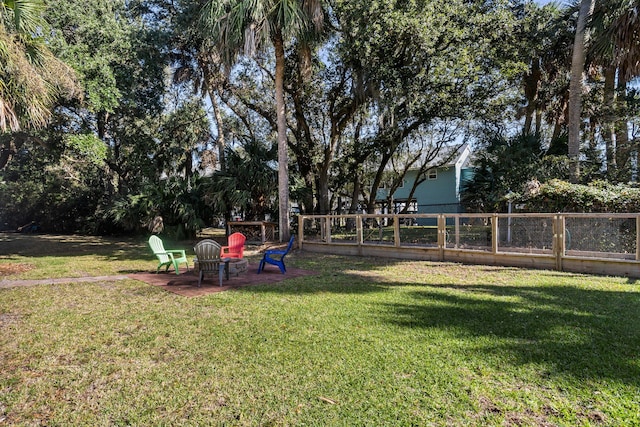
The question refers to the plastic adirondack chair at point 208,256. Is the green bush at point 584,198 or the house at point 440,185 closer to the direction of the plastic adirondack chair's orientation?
the house

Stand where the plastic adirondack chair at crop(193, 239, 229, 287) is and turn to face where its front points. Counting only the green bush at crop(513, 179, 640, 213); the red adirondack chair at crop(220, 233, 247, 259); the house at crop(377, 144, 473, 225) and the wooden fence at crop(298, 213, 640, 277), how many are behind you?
0

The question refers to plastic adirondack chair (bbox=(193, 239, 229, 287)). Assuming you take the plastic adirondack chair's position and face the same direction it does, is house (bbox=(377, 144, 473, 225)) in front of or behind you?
in front

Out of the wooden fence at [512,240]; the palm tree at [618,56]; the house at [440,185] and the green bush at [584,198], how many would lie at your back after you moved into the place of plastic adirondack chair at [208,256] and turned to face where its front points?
0

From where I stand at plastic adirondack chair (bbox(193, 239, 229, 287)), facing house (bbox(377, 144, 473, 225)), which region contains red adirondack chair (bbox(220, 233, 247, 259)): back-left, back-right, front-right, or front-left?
front-left

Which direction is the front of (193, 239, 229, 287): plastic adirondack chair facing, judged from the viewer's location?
facing away from the viewer and to the right of the viewer

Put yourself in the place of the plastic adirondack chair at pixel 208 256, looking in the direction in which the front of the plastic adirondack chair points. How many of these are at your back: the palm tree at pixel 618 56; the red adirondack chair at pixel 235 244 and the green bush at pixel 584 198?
0

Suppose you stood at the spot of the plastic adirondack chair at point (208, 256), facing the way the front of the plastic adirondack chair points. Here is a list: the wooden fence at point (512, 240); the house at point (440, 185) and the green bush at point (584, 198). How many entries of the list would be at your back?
0

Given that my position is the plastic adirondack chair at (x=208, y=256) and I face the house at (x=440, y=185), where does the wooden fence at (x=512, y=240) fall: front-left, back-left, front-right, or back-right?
front-right

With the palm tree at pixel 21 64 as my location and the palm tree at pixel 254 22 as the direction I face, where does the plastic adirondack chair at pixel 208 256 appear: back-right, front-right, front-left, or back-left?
front-right

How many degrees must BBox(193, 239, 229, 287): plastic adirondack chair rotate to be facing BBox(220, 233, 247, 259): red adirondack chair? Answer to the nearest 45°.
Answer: approximately 45° to its left

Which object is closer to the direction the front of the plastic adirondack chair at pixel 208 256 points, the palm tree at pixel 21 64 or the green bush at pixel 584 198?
the green bush

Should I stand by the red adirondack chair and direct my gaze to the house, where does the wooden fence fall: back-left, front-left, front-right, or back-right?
front-right

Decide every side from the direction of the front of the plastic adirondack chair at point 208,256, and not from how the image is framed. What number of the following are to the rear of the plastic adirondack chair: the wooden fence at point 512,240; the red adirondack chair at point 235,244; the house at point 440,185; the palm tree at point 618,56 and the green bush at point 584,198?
0

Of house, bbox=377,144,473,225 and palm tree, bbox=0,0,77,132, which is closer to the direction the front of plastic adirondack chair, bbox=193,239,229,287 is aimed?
the house
